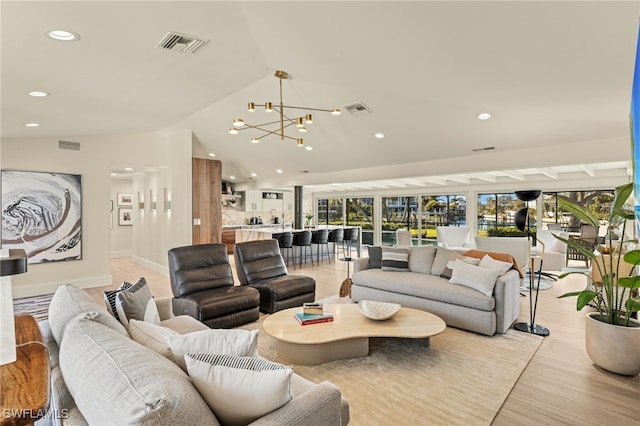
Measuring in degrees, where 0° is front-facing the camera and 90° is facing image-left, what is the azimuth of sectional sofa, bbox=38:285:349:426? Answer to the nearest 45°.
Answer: approximately 225°

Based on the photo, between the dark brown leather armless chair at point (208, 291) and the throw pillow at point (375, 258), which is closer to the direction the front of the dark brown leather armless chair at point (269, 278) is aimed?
the throw pillow

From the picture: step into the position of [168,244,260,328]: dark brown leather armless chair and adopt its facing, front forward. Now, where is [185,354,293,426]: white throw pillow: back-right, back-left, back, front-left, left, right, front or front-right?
front-right

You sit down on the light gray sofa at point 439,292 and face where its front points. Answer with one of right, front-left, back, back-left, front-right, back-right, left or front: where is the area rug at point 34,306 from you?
front-right

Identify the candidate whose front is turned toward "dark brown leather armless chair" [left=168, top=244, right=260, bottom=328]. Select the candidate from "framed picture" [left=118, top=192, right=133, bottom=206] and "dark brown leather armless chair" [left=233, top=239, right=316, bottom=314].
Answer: the framed picture

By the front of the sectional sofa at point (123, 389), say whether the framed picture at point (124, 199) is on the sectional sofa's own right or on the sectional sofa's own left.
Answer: on the sectional sofa's own left

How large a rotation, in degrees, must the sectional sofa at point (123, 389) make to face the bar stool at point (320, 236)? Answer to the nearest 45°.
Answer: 0° — it already faces it

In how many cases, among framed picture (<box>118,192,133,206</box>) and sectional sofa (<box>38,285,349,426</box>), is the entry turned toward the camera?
1

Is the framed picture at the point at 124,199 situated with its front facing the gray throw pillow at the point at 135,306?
yes

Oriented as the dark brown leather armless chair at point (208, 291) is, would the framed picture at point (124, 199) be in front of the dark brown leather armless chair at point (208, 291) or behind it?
behind
